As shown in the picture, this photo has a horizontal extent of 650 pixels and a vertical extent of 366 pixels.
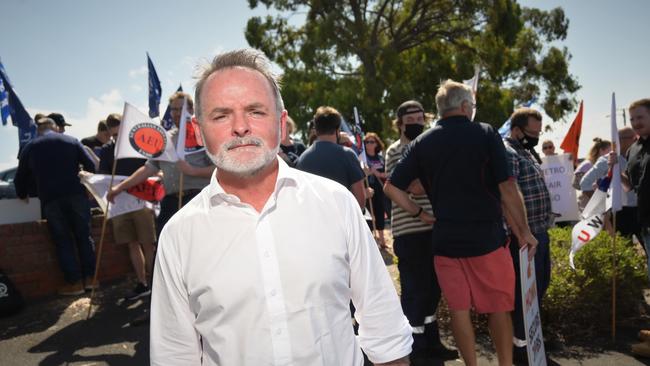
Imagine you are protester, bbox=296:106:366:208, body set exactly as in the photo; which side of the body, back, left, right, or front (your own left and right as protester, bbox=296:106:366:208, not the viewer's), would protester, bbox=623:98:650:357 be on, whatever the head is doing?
right

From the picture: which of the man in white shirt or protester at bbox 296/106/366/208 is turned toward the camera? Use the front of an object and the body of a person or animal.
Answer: the man in white shirt

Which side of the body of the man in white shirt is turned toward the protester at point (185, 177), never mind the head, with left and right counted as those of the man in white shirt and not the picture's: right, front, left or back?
back

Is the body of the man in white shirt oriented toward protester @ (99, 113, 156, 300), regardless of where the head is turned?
no

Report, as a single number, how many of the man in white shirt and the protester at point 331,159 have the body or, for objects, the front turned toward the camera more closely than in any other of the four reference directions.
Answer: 1

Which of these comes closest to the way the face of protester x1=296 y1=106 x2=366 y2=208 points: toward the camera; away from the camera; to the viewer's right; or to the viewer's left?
away from the camera

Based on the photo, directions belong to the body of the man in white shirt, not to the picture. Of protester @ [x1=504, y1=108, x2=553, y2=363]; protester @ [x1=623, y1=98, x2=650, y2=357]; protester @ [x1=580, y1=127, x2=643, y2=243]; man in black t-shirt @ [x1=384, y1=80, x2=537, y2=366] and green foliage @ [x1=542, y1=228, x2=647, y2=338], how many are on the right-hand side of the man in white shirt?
0

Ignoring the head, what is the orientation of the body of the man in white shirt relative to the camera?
toward the camera

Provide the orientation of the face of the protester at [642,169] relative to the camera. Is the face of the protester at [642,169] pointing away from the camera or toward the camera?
toward the camera

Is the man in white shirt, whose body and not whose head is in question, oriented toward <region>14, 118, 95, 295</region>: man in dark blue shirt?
no

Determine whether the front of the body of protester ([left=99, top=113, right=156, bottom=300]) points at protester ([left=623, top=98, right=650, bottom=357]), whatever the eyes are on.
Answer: no

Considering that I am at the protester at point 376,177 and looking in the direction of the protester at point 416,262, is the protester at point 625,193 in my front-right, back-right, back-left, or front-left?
front-left

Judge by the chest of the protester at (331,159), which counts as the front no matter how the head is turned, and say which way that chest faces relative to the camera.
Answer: away from the camera
